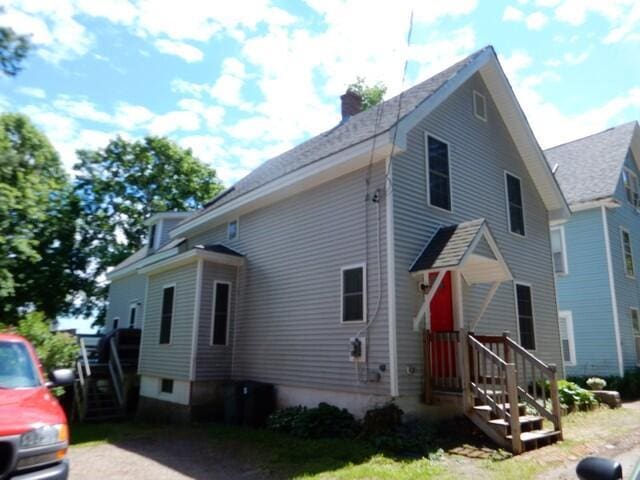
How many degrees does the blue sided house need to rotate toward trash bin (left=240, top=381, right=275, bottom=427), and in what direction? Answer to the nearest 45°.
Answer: approximately 90° to its right

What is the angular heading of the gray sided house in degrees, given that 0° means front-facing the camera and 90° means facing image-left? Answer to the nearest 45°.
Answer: approximately 315°

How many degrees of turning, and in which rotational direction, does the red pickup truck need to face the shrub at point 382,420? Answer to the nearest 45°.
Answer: approximately 90° to its left

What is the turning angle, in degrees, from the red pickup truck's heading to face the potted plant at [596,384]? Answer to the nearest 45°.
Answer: approximately 90° to its left

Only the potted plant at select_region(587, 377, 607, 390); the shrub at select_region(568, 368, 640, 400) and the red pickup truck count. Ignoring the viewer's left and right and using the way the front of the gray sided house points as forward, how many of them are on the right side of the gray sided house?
1

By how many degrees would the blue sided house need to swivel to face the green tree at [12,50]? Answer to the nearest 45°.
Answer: approximately 90° to its right

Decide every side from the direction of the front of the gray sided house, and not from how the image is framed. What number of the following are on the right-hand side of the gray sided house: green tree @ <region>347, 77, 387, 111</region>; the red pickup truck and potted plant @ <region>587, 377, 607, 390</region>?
1

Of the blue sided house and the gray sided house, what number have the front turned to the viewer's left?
0

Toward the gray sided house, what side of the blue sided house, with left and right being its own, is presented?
right

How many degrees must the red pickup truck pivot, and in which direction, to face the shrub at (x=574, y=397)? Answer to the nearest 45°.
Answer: approximately 90° to its left

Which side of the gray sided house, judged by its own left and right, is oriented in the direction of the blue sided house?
left

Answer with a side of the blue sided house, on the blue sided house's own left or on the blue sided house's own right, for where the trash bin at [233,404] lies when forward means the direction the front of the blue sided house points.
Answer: on the blue sided house's own right

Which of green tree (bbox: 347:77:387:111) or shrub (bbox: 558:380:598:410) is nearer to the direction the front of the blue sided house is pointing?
the shrub

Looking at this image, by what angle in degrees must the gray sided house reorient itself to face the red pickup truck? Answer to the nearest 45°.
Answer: approximately 90° to its right
